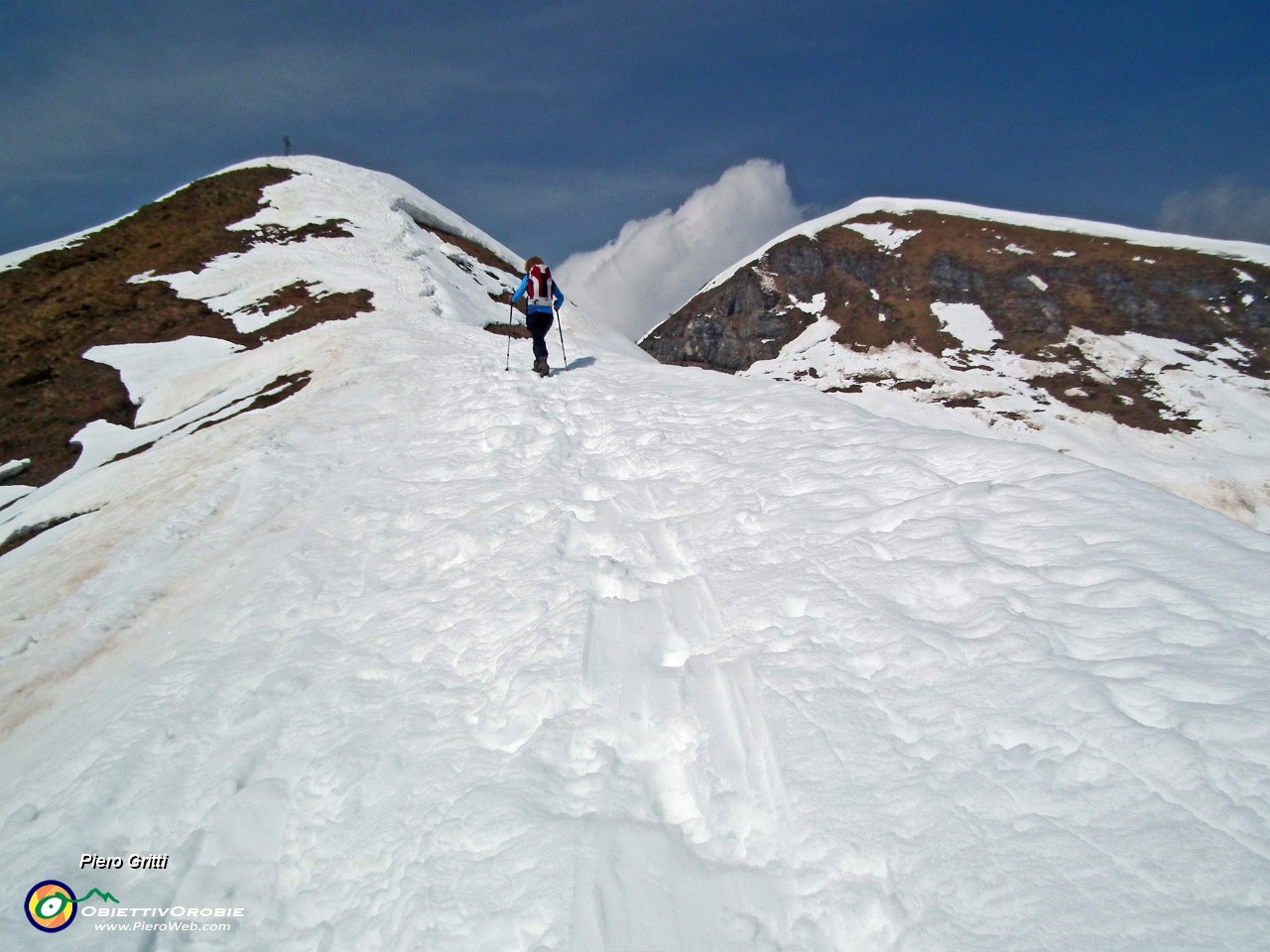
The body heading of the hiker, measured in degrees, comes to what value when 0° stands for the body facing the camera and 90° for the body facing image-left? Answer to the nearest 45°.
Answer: approximately 180°

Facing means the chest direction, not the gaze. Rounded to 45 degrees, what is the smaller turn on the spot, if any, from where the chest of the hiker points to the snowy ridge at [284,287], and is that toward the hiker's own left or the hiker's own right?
approximately 45° to the hiker's own left

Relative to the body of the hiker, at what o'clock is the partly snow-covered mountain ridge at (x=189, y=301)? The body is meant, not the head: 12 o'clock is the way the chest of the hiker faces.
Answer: The partly snow-covered mountain ridge is roughly at 10 o'clock from the hiker.
